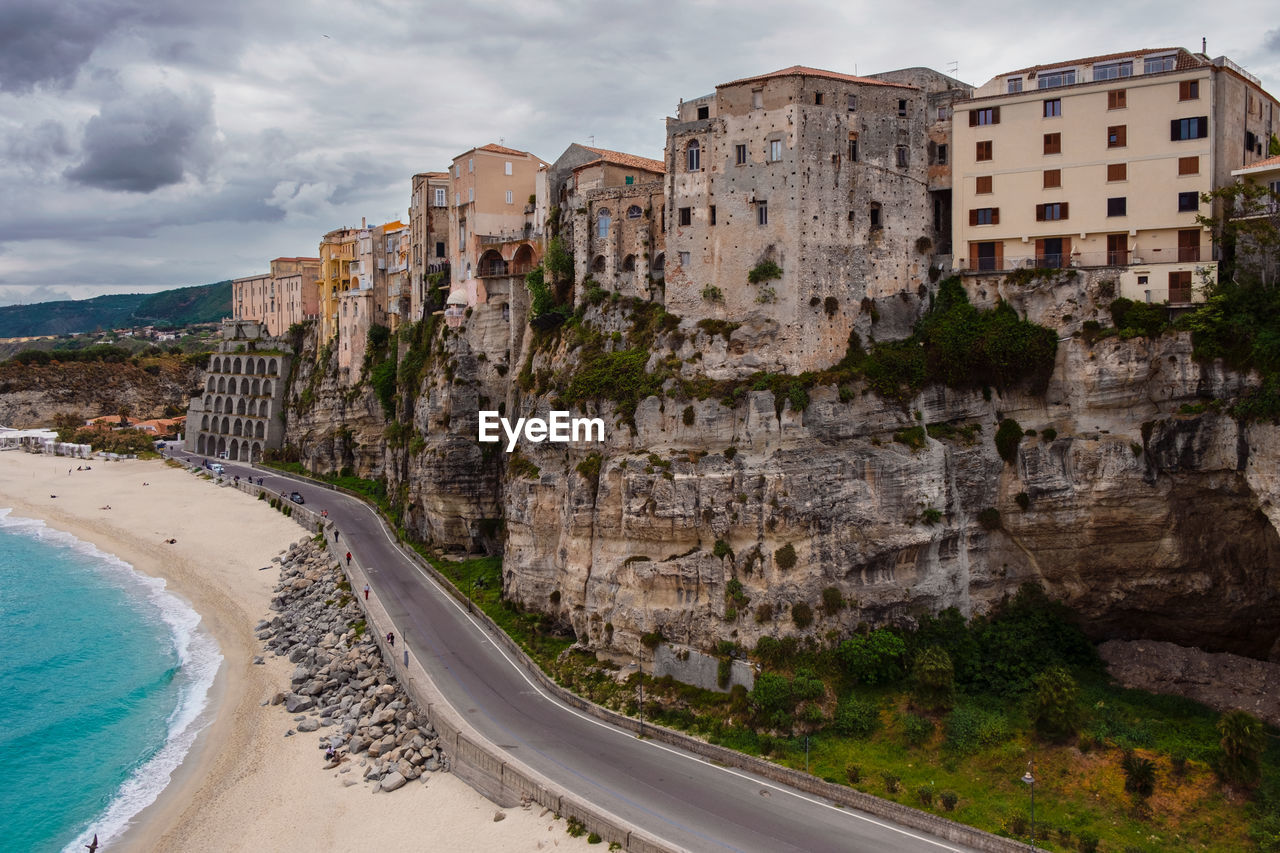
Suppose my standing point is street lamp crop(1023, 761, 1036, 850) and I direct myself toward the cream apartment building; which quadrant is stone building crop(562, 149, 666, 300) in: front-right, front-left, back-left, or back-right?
front-left

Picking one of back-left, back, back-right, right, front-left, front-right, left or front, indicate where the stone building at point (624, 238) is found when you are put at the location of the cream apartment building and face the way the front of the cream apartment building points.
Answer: right

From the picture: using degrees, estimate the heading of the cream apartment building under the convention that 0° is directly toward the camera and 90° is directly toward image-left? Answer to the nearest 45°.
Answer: approximately 0°

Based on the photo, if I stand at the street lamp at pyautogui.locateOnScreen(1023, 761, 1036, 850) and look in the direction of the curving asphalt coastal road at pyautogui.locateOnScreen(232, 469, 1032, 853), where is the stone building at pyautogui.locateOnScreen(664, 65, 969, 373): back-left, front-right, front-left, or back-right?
front-right

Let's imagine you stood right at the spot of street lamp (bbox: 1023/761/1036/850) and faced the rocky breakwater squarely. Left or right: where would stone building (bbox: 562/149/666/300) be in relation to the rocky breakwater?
right

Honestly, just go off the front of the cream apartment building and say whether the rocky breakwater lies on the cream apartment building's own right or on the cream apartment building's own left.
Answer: on the cream apartment building's own right

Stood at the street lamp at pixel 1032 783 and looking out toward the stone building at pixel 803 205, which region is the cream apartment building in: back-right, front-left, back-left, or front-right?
front-right

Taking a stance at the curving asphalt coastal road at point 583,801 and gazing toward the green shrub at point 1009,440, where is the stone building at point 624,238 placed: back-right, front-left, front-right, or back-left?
front-left

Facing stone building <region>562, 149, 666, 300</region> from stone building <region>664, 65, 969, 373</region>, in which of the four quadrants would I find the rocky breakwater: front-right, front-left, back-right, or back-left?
front-left
